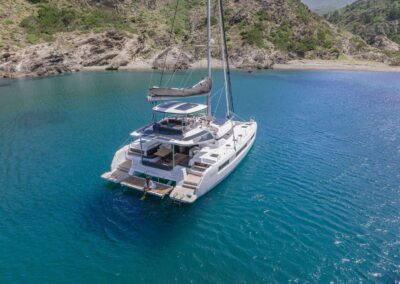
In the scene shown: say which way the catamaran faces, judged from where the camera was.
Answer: facing away from the viewer and to the right of the viewer
